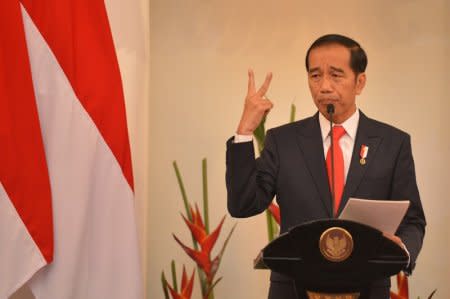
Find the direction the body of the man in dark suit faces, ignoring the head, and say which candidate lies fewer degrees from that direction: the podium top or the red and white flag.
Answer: the podium top

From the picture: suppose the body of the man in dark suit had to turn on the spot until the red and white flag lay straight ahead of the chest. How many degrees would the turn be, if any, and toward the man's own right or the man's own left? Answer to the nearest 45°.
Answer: approximately 90° to the man's own right

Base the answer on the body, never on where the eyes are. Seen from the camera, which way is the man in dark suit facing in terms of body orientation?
toward the camera

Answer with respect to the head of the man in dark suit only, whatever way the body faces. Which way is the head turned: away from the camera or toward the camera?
toward the camera

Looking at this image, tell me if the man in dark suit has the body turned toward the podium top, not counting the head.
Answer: yes

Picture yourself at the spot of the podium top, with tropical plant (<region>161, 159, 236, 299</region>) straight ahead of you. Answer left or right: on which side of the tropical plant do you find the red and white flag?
left
